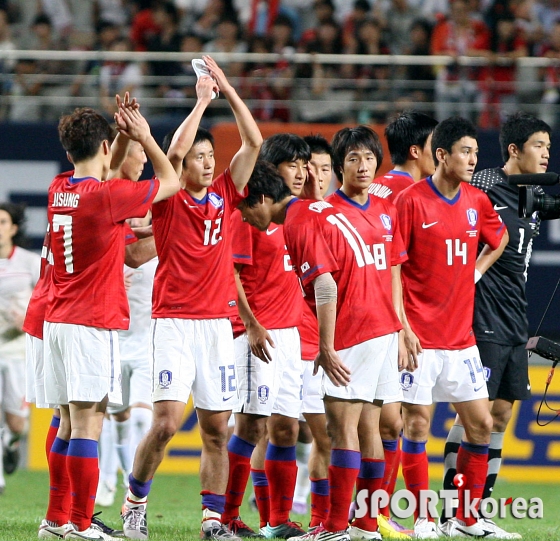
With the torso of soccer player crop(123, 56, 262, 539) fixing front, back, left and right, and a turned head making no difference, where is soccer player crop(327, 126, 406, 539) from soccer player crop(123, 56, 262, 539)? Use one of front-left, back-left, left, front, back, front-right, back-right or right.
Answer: front-left

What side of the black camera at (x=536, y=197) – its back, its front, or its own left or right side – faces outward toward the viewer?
left

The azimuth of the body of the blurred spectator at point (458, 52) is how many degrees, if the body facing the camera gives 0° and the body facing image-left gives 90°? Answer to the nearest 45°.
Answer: approximately 0°

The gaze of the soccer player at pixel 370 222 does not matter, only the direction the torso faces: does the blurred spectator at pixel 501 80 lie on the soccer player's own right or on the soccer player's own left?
on the soccer player's own left

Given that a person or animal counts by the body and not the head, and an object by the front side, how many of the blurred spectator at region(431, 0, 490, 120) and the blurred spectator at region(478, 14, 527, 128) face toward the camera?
2

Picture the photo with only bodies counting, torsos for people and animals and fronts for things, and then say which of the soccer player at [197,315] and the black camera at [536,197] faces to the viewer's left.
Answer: the black camera

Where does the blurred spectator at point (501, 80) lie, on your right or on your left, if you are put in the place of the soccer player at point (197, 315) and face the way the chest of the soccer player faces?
on your left

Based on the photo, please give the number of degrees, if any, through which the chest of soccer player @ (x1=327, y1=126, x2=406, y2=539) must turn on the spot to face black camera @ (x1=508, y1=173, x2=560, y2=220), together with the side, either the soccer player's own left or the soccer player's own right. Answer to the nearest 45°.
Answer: approximately 45° to the soccer player's own left

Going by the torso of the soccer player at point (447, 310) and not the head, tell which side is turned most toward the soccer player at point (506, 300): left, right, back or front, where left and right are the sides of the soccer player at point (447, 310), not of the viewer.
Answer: left

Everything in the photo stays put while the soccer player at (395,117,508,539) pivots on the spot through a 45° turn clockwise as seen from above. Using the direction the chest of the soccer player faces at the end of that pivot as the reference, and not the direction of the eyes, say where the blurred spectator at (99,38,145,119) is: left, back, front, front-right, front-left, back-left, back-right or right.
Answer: back-right

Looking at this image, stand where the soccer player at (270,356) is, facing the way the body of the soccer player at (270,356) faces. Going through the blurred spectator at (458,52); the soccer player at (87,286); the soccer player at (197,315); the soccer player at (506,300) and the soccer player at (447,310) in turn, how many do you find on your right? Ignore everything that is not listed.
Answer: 2

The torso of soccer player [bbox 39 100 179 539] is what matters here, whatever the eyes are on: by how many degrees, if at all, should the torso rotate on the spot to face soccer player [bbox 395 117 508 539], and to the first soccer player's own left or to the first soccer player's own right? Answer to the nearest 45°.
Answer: approximately 45° to the first soccer player's own right
